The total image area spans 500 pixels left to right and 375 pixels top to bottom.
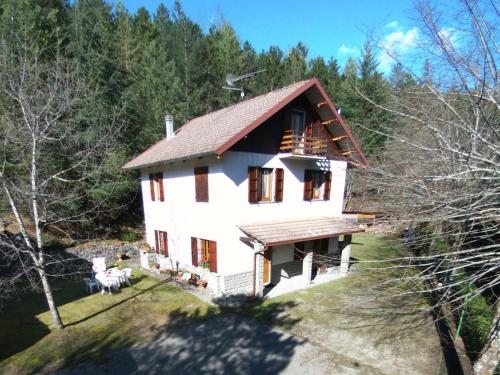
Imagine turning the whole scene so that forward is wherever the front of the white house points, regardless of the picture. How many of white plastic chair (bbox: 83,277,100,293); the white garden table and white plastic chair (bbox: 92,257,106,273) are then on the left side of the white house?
0

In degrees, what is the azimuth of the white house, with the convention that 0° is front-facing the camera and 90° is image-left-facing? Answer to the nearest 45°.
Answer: approximately 315°

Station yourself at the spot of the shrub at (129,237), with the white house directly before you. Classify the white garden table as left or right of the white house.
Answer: right

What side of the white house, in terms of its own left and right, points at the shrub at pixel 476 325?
front

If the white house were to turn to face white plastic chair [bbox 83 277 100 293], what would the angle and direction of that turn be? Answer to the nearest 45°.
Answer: approximately 135° to its right

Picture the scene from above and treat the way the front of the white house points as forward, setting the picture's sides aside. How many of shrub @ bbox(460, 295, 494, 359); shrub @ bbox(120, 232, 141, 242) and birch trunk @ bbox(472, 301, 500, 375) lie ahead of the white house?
2

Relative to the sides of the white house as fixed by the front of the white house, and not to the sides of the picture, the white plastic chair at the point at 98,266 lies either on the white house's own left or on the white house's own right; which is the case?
on the white house's own right

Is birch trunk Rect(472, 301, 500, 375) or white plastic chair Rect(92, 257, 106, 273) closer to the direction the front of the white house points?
the birch trunk

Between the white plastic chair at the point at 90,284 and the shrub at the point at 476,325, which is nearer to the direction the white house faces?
the shrub

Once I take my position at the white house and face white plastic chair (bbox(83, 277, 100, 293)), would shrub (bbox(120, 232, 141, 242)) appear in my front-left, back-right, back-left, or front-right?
front-right

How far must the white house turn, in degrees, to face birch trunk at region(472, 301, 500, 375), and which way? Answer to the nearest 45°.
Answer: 0° — it already faces it

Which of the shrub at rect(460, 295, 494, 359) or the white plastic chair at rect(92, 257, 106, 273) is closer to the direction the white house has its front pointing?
the shrub

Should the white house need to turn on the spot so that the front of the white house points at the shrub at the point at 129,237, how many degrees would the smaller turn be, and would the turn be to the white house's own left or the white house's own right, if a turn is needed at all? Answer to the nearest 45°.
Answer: approximately 180°

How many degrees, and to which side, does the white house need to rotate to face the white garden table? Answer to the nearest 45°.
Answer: approximately 135° to its right
